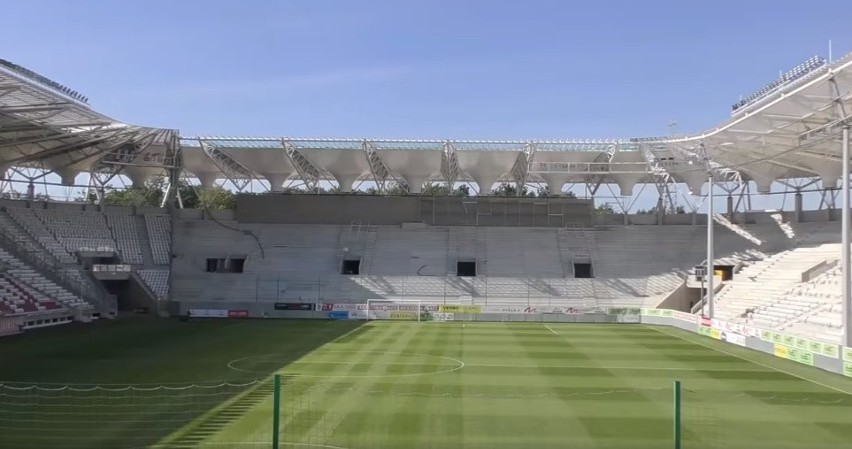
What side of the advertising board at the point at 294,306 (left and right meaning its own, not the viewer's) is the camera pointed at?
front

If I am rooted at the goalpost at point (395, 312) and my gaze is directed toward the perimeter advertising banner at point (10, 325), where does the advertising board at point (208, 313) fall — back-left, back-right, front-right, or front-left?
front-right

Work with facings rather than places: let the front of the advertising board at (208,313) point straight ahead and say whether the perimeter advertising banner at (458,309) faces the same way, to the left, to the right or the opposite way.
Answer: the same way

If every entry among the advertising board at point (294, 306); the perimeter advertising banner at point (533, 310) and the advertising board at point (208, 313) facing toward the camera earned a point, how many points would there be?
3

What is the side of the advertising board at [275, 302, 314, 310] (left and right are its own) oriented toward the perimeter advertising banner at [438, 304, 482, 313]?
left

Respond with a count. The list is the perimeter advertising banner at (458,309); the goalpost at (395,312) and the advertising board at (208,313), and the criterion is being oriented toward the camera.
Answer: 3

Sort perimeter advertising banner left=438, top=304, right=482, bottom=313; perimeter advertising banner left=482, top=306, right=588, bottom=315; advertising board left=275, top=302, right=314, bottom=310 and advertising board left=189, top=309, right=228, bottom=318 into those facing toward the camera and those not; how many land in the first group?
4

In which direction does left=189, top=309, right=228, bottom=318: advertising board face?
toward the camera

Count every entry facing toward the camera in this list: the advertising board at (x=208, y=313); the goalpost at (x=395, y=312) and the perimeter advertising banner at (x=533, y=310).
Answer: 3

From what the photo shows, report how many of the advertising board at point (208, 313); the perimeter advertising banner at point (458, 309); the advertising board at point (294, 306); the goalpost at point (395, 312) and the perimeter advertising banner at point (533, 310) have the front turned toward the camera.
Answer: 5

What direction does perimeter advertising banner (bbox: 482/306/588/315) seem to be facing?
toward the camera

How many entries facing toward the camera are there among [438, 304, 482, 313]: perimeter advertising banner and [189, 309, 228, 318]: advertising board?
2

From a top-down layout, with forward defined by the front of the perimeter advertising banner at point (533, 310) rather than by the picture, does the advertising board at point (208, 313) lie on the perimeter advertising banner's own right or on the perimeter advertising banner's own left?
on the perimeter advertising banner's own right

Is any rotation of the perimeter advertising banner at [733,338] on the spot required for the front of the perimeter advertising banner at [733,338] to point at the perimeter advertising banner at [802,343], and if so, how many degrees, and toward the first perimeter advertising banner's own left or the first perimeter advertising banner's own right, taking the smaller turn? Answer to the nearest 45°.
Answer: approximately 45° to the first perimeter advertising banner's own left

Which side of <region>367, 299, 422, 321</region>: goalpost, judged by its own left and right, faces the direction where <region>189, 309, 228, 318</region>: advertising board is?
right

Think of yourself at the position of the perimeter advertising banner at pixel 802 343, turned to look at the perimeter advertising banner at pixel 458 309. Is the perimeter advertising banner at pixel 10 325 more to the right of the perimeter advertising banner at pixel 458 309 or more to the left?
left
